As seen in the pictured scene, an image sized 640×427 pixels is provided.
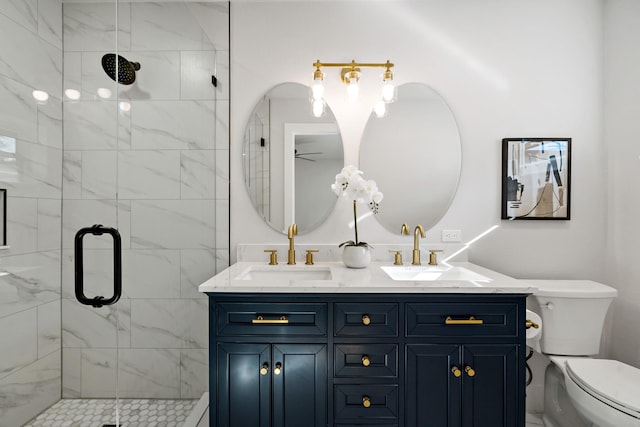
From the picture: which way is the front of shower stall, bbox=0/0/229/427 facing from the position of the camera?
facing the viewer

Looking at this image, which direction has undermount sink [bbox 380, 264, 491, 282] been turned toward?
toward the camera

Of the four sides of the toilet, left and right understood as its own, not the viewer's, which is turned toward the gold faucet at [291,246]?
right

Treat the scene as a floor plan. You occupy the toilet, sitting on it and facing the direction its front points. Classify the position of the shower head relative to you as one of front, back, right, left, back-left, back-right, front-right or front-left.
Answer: right

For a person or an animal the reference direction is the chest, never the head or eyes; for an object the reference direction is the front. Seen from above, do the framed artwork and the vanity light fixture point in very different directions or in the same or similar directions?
same or similar directions

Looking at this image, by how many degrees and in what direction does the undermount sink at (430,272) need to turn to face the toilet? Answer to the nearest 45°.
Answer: approximately 90° to its left

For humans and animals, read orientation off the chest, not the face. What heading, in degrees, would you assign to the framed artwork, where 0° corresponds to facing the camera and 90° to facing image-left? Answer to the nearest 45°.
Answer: approximately 0°

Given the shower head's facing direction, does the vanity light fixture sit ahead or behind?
behind

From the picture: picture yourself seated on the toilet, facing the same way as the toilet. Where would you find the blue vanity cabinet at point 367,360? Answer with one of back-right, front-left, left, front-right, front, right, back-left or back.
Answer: right

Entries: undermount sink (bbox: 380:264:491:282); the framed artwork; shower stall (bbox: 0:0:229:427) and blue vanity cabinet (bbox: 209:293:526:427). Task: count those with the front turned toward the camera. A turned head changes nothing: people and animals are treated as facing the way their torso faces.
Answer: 4

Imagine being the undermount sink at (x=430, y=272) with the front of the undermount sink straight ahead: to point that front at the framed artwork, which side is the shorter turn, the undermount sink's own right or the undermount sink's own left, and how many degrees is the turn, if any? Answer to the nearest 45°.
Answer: approximately 135° to the undermount sink's own left
